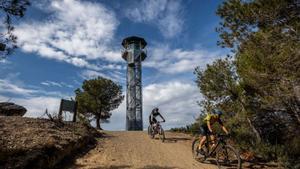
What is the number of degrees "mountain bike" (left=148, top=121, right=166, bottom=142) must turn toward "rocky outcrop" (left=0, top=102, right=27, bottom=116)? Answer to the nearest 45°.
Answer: approximately 135° to its right

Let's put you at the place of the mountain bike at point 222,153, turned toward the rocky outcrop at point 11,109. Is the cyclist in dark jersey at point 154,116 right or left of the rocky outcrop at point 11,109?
right

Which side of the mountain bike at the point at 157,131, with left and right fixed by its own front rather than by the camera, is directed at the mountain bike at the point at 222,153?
front

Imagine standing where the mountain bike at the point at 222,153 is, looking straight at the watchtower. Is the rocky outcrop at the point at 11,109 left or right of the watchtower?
left

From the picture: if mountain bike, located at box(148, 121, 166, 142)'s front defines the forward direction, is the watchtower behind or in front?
behind

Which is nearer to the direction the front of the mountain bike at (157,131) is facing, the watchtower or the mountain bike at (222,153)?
the mountain bike

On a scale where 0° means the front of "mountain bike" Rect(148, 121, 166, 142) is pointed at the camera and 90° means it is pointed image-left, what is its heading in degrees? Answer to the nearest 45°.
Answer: approximately 315°

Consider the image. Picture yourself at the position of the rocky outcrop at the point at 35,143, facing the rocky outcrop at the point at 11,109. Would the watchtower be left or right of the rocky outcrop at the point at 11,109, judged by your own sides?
right

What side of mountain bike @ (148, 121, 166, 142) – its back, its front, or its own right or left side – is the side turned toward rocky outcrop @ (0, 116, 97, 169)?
right
